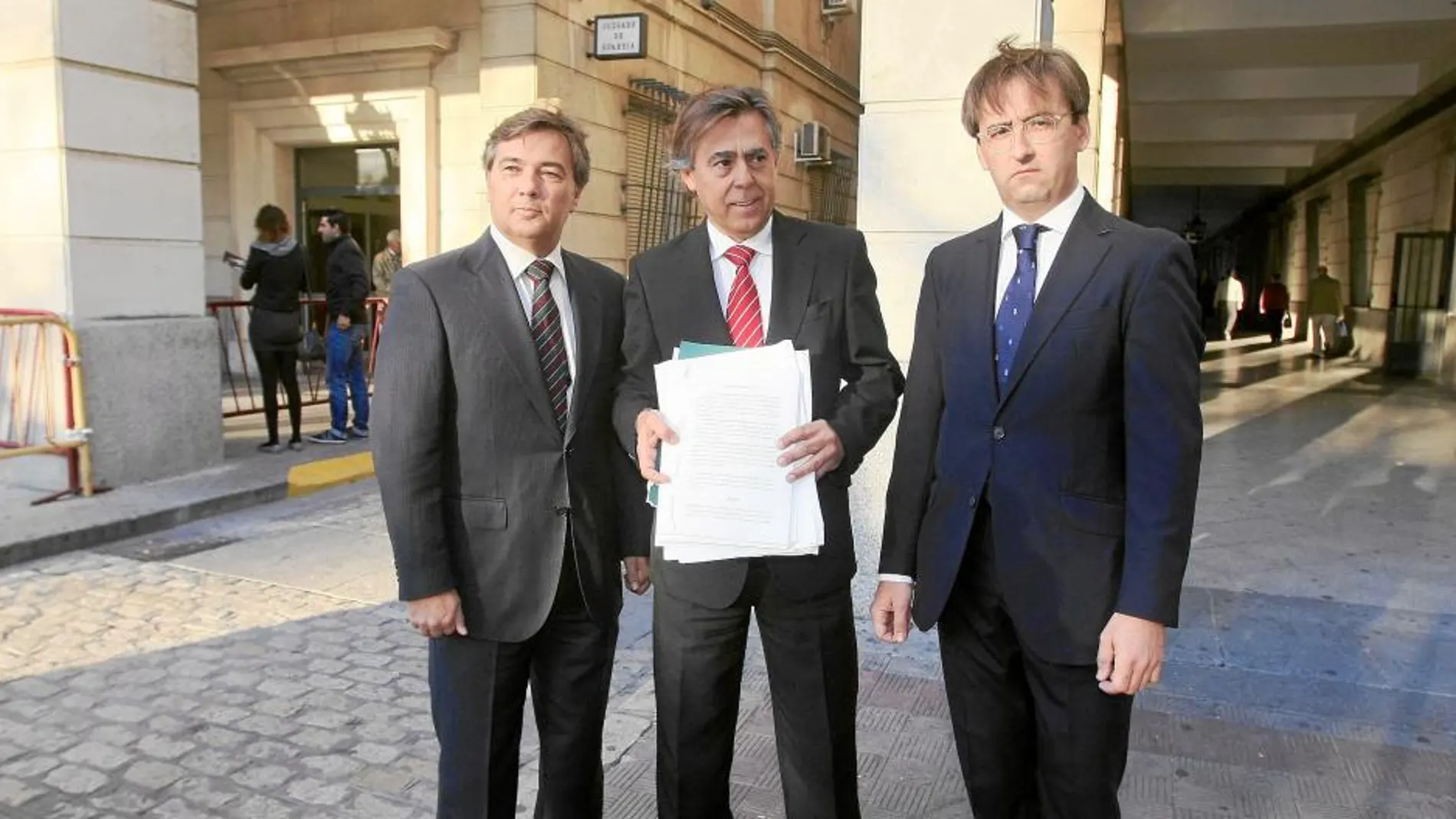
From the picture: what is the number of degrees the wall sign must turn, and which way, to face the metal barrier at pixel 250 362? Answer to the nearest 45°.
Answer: approximately 90° to its right

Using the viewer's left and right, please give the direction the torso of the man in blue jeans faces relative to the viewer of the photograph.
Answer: facing to the left of the viewer

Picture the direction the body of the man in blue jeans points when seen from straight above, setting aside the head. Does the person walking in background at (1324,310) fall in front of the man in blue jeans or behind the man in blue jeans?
behind

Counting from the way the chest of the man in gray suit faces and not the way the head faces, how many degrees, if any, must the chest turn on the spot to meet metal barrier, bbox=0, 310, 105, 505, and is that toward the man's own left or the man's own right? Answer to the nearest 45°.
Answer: approximately 180°

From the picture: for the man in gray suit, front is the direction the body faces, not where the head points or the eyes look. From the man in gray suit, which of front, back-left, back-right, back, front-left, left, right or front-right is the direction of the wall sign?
back-left

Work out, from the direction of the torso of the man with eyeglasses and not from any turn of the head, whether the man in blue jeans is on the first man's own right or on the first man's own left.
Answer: on the first man's own right

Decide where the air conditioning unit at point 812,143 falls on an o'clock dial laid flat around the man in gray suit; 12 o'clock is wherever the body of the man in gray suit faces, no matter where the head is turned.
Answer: The air conditioning unit is roughly at 8 o'clock from the man in gray suit.

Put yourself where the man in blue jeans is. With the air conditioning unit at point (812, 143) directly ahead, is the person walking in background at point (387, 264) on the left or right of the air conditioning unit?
left

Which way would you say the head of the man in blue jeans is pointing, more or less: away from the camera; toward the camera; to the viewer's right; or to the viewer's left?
to the viewer's left

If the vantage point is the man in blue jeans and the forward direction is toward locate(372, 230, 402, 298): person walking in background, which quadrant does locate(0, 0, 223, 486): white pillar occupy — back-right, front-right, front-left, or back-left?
back-left
